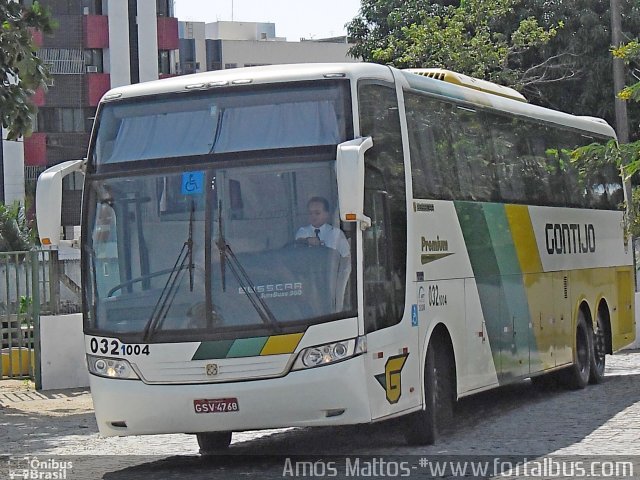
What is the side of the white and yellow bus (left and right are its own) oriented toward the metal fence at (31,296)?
right

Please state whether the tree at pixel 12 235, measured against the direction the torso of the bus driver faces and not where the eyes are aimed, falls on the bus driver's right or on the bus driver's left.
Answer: on the bus driver's right

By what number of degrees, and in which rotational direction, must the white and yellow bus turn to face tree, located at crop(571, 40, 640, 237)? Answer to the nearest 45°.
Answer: approximately 180°

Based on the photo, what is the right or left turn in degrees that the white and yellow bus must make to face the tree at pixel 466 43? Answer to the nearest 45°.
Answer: approximately 135° to its right

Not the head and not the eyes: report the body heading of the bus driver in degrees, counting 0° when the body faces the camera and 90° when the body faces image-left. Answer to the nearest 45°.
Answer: approximately 45°

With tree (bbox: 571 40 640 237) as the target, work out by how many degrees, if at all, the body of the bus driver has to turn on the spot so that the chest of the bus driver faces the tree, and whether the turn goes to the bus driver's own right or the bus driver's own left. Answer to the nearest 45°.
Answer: approximately 180°

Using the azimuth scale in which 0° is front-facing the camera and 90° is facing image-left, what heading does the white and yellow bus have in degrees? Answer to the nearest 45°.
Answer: approximately 45°
